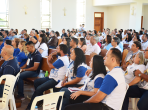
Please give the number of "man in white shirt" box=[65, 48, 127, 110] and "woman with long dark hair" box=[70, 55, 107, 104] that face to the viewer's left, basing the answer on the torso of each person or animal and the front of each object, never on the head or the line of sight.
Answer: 2

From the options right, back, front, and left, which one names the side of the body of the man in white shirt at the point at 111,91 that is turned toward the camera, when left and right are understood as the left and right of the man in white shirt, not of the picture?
left

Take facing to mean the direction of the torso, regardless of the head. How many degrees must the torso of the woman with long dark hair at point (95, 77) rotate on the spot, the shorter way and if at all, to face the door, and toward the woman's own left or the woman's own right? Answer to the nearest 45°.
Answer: approximately 90° to the woman's own right

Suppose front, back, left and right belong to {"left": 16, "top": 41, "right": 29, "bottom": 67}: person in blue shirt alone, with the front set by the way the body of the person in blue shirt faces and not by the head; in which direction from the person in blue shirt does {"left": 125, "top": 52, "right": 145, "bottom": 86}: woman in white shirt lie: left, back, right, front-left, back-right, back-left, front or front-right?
back-left

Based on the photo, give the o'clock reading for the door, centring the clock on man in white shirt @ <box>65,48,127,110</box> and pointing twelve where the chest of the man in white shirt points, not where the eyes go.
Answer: The door is roughly at 3 o'clock from the man in white shirt.

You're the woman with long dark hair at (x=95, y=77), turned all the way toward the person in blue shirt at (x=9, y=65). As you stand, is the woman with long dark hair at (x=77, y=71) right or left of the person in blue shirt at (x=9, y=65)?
right

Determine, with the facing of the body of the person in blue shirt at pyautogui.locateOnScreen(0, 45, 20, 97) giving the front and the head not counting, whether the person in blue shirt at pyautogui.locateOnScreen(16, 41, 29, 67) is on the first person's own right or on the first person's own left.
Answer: on the first person's own right

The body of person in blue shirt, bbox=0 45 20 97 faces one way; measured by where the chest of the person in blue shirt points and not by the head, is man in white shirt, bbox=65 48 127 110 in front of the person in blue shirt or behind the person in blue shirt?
behind

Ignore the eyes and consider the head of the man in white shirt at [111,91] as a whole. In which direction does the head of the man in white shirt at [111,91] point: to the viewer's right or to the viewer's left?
to the viewer's left

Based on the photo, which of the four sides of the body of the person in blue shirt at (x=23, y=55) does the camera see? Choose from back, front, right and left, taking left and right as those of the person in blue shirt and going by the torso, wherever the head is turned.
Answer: left

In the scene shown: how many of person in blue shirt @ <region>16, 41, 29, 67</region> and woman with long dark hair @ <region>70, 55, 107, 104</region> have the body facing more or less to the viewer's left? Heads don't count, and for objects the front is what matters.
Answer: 2

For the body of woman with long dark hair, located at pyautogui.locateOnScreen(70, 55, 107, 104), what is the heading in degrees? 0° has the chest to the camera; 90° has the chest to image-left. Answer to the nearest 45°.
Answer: approximately 90°
